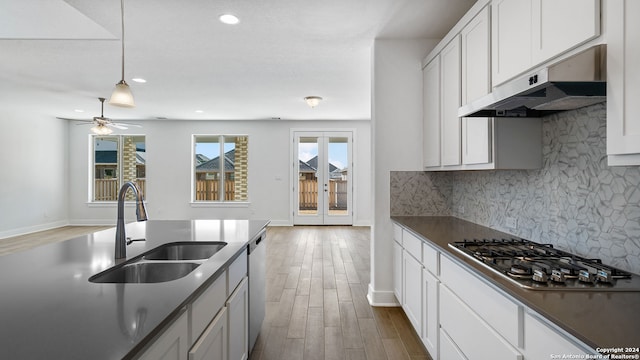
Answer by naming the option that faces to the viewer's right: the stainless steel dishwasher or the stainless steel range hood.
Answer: the stainless steel dishwasher

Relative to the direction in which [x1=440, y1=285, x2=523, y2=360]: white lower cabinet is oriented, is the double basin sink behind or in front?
in front

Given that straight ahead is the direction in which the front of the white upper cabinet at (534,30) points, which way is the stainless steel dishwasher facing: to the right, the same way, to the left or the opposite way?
the opposite way

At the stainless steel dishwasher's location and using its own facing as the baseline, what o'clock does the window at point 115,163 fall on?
The window is roughly at 8 o'clock from the stainless steel dishwasher.

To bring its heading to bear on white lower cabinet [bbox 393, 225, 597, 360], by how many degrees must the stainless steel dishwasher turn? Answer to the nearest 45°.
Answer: approximately 45° to its right

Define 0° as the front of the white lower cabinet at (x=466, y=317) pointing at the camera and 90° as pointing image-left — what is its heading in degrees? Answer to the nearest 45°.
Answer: approximately 45°

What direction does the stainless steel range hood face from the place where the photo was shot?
facing the viewer and to the left of the viewer

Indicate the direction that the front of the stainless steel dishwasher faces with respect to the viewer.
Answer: facing to the right of the viewer

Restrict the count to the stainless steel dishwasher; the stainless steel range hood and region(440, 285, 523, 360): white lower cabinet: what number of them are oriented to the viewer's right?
1

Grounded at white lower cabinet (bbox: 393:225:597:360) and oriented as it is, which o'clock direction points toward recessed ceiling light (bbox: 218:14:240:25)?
The recessed ceiling light is roughly at 2 o'clock from the white lower cabinet.

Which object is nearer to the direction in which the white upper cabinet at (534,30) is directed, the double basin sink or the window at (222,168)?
the double basin sink

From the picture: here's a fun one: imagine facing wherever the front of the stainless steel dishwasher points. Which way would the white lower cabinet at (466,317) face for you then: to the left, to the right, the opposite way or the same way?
the opposite way

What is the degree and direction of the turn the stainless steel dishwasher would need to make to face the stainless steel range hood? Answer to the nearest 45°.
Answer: approximately 45° to its right

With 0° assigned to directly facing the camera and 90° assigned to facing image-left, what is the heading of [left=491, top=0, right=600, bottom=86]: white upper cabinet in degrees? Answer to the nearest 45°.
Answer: approximately 45°
